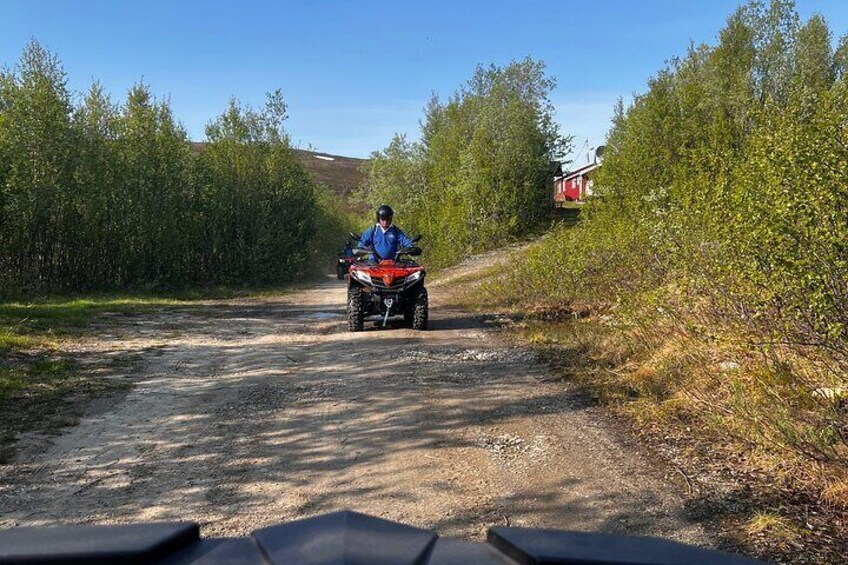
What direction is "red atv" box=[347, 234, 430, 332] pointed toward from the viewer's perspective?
toward the camera

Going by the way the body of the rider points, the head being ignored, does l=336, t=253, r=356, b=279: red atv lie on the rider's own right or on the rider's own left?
on the rider's own right

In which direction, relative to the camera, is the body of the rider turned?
toward the camera

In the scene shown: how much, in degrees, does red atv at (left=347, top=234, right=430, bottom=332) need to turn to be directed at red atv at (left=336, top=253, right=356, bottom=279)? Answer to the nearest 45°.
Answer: approximately 135° to its right

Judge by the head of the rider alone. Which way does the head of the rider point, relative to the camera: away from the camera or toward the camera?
toward the camera
